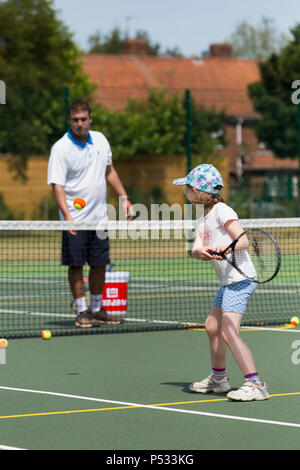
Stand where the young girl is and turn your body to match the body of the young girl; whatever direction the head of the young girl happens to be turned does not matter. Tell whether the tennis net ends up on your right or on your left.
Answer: on your right

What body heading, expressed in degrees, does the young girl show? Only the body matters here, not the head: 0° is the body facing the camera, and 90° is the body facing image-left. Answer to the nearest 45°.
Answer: approximately 90°

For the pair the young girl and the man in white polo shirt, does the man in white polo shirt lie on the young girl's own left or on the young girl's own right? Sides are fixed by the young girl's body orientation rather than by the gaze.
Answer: on the young girl's own right

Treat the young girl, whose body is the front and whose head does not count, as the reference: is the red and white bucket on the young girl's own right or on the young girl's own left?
on the young girl's own right

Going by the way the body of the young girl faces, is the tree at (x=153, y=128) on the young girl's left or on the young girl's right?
on the young girl's right

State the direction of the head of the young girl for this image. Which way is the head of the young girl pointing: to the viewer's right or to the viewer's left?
to the viewer's left

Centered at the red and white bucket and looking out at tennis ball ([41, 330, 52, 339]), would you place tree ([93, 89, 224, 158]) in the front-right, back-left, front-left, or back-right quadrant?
back-right

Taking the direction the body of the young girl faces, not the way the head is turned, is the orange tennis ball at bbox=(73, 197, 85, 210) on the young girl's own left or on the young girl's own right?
on the young girl's own right
